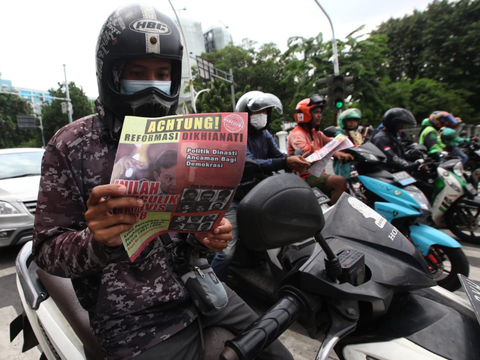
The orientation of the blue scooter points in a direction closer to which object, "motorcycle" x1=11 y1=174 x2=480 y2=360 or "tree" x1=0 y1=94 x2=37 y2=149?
the motorcycle

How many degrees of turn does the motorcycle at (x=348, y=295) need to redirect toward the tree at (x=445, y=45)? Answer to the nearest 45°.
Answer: approximately 90° to its left

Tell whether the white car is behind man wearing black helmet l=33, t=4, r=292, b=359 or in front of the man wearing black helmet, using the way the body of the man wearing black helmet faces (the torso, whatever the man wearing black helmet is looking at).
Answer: behind

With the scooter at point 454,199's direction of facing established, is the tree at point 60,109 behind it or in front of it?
behind

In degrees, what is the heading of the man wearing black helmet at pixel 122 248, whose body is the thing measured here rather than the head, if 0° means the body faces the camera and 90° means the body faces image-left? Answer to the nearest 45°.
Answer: approximately 315°

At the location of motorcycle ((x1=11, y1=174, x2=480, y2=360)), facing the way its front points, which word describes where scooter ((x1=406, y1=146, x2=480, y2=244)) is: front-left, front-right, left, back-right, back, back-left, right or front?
left

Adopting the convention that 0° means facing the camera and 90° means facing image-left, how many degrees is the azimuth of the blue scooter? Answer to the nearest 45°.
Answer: approximately 315°

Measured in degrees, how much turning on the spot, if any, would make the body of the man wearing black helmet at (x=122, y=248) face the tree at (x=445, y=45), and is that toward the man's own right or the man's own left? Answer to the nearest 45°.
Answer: approximately 90° to the man's own left

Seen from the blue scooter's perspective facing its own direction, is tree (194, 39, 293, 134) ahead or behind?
behind

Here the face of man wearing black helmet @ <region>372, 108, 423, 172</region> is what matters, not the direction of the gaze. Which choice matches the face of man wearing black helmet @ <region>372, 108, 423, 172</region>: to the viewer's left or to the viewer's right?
to the viewer's right

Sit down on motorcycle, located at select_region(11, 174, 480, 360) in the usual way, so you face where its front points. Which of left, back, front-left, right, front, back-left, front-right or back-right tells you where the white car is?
back
